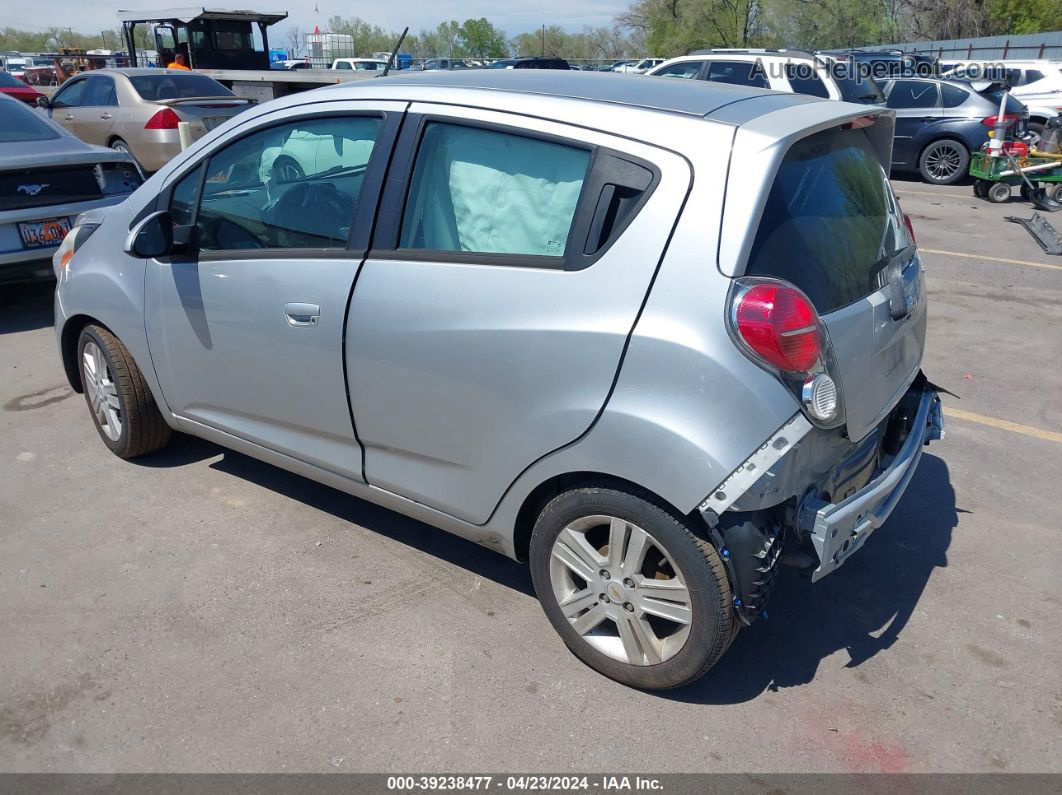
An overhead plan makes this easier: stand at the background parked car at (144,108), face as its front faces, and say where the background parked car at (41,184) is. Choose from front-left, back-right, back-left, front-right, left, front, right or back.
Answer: back-left

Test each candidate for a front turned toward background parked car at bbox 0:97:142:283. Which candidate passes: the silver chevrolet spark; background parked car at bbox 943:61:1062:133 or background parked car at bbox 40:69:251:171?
the silver chevrolet spark

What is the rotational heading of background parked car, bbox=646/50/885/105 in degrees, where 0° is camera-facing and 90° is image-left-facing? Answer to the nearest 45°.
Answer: approximately 135°

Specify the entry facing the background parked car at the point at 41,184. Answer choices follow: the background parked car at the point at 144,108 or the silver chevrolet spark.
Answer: the silver chevrolet spark

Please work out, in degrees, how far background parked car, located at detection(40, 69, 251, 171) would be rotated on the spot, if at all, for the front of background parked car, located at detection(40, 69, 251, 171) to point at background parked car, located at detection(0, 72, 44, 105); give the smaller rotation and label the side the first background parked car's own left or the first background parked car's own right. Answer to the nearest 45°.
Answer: approximately 45° to the first background parked car's own right

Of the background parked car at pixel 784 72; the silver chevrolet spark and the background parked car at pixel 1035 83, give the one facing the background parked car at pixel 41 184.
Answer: the silver chevrolet spark

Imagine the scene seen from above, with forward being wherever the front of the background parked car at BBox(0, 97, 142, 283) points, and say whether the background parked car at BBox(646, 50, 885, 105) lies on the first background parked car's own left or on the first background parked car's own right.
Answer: on the first background parked car's own right

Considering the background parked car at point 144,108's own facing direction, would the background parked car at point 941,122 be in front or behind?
behind

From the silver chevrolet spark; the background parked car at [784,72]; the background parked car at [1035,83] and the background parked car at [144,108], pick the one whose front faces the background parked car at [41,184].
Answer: the silver chevrolet spark
